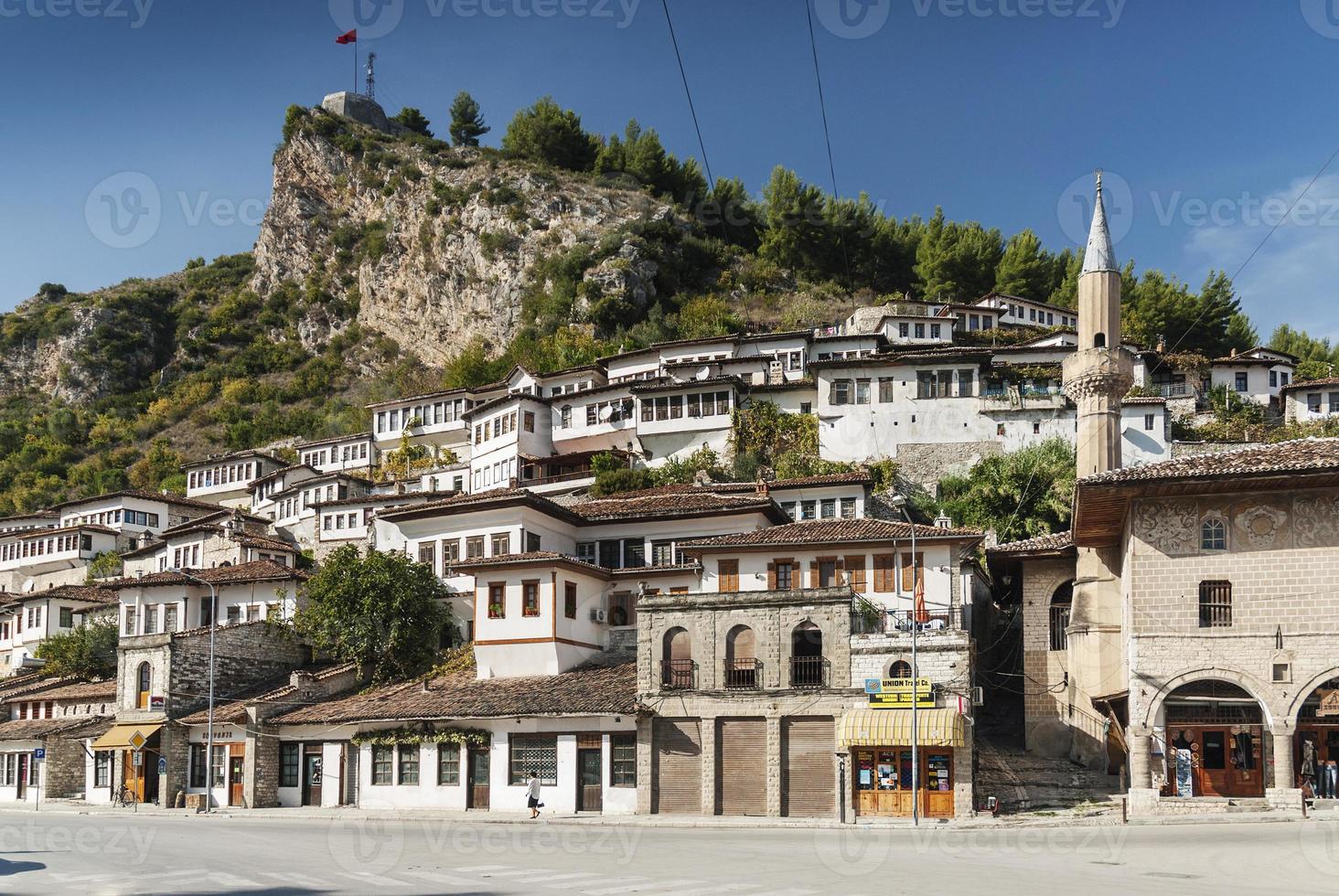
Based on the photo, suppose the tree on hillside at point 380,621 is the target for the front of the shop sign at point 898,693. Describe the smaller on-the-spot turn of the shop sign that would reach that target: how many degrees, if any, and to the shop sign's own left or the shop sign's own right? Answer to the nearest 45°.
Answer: approximately 135° to the shop sign's own right

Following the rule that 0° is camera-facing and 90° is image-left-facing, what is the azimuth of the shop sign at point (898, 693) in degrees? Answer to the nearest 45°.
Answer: approximately 0°

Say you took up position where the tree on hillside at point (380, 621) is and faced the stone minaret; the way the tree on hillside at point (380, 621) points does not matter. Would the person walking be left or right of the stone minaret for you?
right

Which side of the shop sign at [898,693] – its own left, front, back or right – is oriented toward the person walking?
right

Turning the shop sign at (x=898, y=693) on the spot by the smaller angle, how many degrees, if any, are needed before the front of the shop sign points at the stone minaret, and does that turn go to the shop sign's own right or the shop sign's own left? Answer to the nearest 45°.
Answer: approximately 135° to the shop sign's own left
